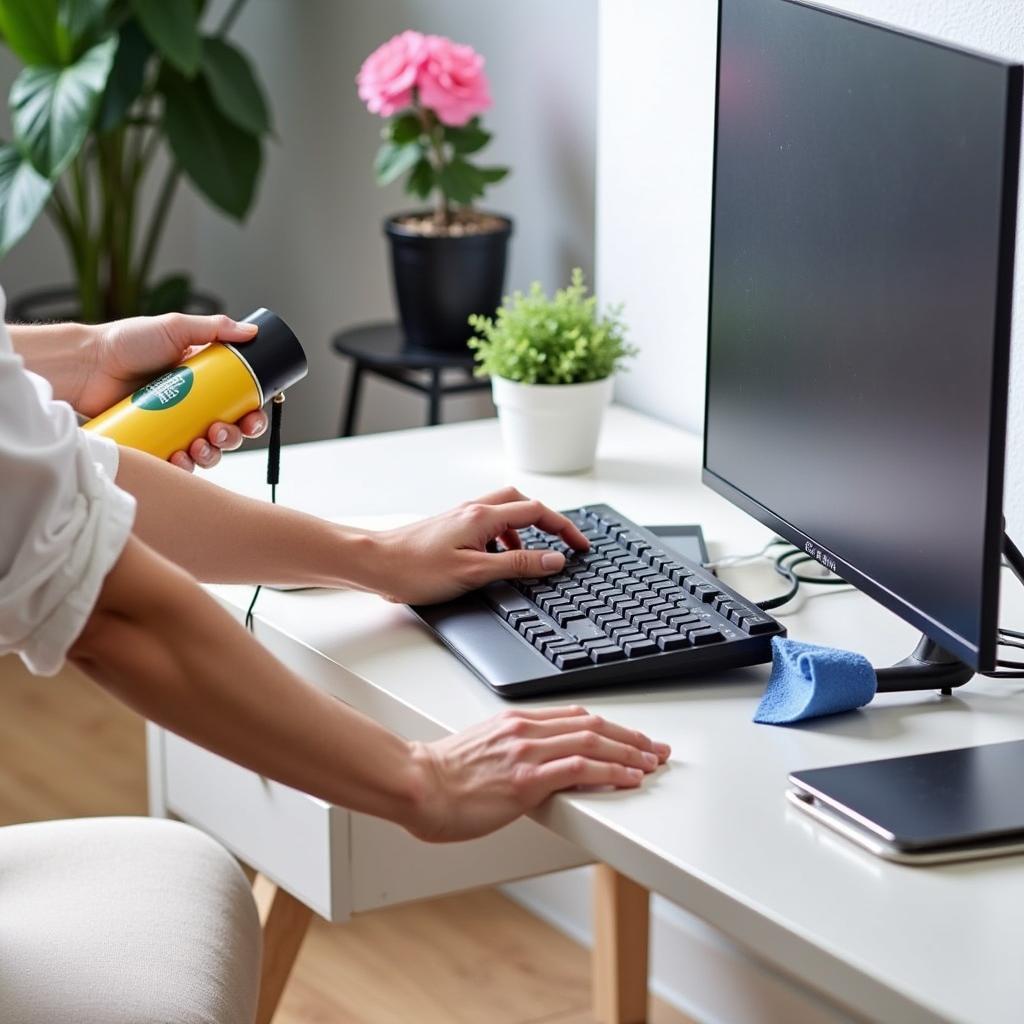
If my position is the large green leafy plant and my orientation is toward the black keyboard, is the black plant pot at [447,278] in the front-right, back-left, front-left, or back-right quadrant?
front-left

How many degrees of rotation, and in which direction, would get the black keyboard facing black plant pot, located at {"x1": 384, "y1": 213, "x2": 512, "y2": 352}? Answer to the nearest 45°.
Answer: approximately 135° to its right

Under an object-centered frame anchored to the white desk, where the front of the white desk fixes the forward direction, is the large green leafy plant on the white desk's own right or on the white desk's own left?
on the white desk's own right

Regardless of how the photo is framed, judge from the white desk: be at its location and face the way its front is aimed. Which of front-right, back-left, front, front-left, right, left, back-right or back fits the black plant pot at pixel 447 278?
back-right

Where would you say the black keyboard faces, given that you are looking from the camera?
facing the viewer and to the left of the viewer
